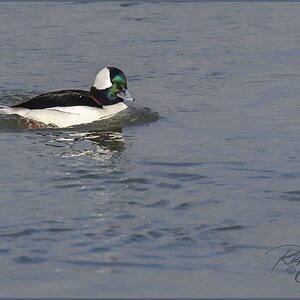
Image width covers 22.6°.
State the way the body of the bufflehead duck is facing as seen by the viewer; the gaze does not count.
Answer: to the viewer's right
